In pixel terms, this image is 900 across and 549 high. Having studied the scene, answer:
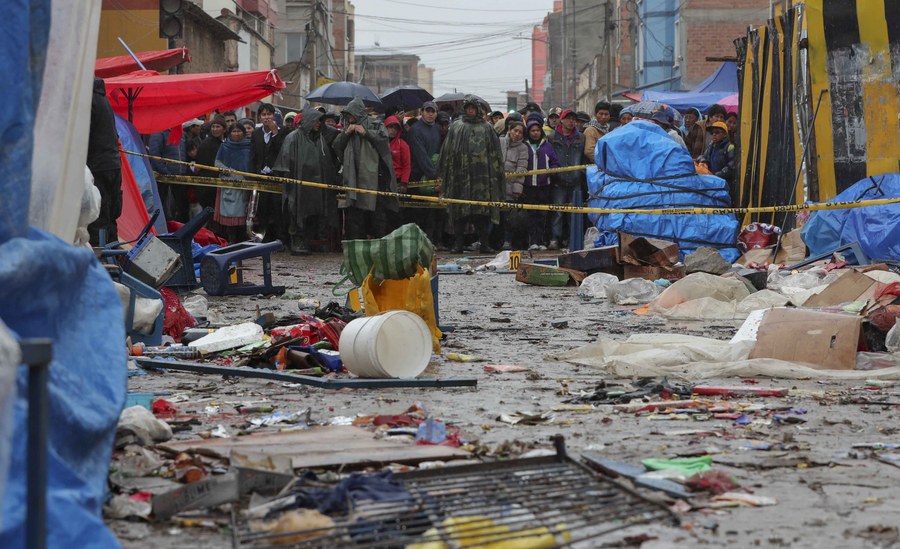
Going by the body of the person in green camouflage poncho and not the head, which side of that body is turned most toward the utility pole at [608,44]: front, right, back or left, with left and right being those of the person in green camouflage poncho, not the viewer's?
back

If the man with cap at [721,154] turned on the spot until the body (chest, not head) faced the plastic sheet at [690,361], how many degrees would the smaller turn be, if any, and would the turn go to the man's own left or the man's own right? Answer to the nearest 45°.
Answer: approximately 45° to the man's own left

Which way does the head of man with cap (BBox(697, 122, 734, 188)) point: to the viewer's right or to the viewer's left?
to the viewer's left

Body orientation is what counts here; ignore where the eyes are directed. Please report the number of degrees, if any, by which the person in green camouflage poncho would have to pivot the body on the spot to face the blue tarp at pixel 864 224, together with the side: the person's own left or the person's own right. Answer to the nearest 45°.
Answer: approximately 45° to the person's own left

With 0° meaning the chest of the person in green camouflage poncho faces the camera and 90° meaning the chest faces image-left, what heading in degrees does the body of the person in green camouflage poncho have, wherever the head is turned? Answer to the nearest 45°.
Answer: approximately 0°

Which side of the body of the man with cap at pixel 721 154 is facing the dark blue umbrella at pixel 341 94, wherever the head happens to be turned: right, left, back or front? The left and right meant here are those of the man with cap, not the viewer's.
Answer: right
